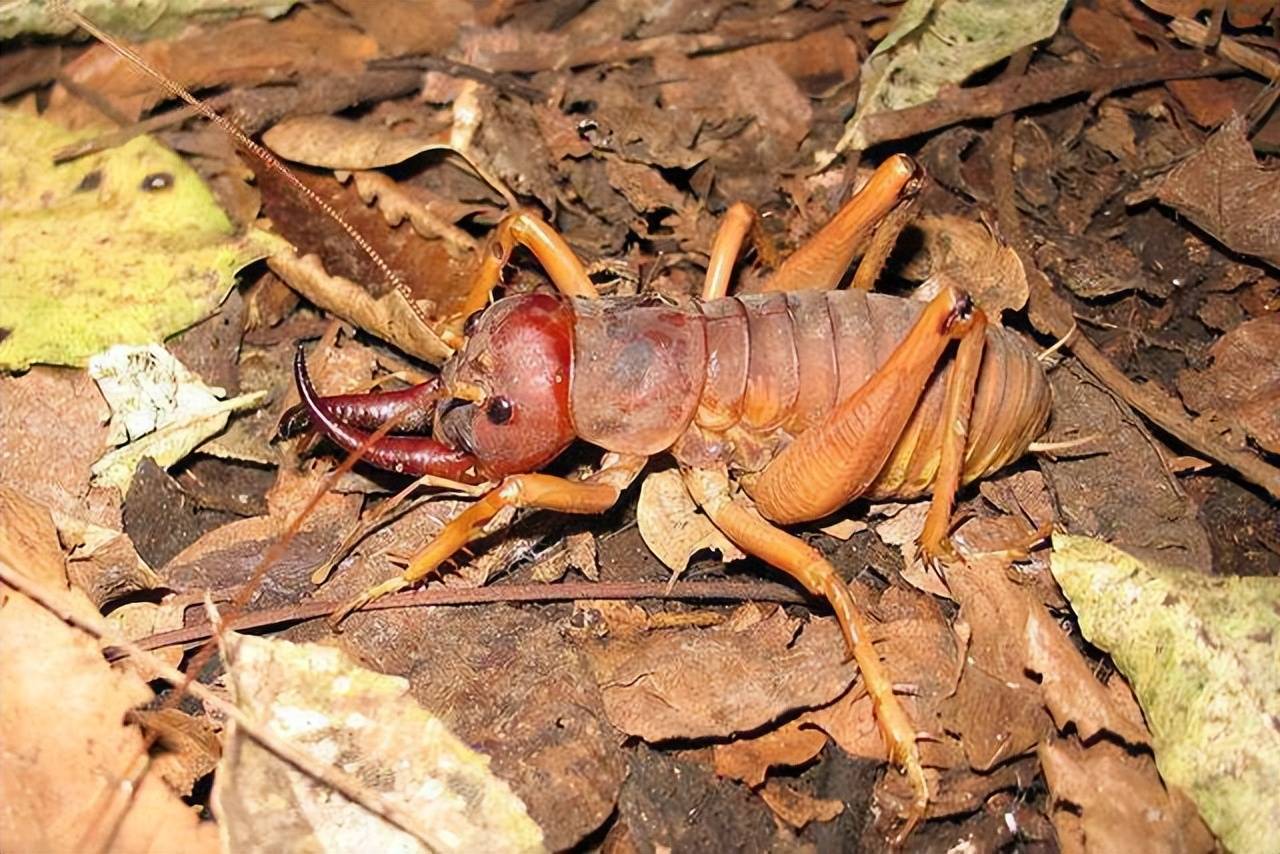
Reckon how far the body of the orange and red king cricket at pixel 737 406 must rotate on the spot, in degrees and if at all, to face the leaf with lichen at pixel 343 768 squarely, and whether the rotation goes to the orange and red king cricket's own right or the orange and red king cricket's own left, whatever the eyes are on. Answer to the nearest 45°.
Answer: approximately 45° to the orange and red king cricket's own left

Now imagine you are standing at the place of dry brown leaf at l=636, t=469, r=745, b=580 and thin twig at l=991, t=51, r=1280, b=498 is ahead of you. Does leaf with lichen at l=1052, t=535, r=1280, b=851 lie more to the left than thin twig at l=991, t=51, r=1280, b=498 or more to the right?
right

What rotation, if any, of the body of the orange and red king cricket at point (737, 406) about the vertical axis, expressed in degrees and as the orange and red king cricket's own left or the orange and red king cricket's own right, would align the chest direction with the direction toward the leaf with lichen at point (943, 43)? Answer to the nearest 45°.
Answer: approximately 135° to the orange and red king cricket's own right

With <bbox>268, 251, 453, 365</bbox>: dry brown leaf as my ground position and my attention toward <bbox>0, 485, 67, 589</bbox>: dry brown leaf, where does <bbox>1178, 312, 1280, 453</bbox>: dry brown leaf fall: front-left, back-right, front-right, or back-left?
back-left

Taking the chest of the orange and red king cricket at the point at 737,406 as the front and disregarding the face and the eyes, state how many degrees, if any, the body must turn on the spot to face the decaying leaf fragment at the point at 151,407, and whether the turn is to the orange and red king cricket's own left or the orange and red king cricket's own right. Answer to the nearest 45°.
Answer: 0° — it already faces it

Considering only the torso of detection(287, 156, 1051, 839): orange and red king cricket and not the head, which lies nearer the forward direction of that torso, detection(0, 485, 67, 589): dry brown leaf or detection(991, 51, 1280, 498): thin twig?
the dry brown leaf

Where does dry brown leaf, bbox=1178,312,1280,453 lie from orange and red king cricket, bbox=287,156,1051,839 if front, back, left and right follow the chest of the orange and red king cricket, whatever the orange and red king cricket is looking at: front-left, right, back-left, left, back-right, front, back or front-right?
back

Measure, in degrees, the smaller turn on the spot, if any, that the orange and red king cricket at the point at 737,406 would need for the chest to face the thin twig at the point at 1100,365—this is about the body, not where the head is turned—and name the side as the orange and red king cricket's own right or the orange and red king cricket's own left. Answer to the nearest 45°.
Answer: approximately 180°

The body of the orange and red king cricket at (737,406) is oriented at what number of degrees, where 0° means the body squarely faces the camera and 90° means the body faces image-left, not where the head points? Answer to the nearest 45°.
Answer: approximately 90°

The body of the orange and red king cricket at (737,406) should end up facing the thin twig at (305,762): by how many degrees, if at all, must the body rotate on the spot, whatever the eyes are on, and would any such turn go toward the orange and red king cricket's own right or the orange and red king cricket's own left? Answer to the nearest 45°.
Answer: approximately 45° to the orange and red king cricket's own left

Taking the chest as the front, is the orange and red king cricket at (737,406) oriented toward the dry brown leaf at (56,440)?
yes

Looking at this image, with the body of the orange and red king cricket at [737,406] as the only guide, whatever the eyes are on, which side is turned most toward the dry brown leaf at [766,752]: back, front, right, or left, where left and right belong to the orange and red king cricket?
left

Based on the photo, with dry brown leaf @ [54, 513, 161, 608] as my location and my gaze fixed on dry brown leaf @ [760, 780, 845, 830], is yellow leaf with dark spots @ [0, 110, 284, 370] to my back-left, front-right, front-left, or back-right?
back-left
